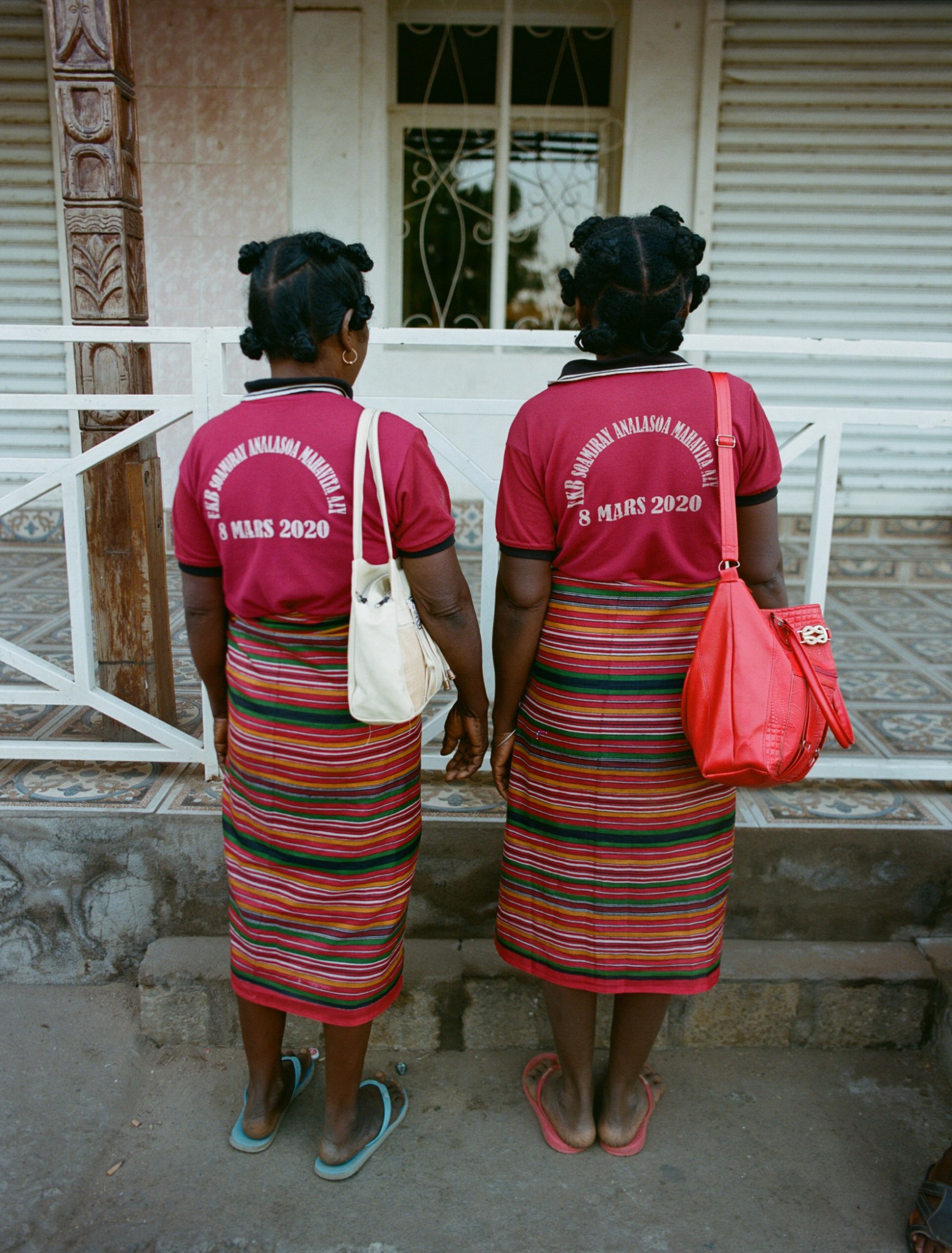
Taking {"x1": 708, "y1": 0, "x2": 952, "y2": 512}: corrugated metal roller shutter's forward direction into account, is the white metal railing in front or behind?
in front

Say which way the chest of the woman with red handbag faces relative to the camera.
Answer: away from the camera

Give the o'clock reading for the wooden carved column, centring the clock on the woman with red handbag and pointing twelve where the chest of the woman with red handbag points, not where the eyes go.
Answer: The wooden carved column is roughly at 10 o'clock from the woman with red handbag.

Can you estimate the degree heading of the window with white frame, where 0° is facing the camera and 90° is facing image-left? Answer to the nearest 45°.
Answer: approximately 0°

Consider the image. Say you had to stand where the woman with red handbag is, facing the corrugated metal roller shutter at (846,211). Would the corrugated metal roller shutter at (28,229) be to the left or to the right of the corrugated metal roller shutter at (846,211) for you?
left

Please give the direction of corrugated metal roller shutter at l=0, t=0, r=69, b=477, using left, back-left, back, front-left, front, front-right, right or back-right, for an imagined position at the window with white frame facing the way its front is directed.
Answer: right

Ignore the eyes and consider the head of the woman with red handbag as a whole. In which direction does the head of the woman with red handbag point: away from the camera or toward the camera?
away from the camera

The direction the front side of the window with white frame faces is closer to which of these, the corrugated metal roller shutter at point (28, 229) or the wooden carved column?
the wooden carved column

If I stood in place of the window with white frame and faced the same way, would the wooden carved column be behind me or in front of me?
in front
